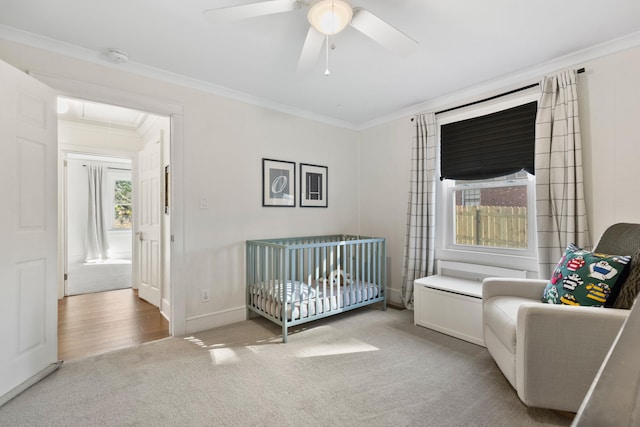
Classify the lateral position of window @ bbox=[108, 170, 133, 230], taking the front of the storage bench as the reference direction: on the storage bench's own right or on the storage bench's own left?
on the storage bench's own right

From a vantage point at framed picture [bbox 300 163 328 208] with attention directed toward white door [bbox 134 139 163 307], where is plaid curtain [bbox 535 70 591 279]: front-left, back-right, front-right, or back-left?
back-left

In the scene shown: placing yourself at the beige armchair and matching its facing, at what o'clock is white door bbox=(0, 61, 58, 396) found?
The white door is roughly at 11 o'clock from the beige armchair.

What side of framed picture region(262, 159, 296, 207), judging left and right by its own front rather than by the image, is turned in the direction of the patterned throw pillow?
front

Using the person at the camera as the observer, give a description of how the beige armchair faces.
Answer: facing to the left of the viewer

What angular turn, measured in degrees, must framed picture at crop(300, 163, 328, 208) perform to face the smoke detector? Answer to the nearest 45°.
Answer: approximately 90° to its right

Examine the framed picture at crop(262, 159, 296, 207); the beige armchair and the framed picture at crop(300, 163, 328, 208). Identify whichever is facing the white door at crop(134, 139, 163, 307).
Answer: the beige armchair

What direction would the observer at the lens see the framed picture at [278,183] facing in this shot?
facing the viewer and to the right of the viewer

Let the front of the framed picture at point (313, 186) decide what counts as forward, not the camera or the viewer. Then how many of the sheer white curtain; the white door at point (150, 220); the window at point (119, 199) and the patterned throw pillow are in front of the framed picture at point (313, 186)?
1

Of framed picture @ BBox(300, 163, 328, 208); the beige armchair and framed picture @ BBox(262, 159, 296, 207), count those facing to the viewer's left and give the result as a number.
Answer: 1

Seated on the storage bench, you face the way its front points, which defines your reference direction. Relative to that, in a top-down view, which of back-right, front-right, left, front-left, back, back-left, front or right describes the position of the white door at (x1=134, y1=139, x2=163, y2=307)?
front-right
